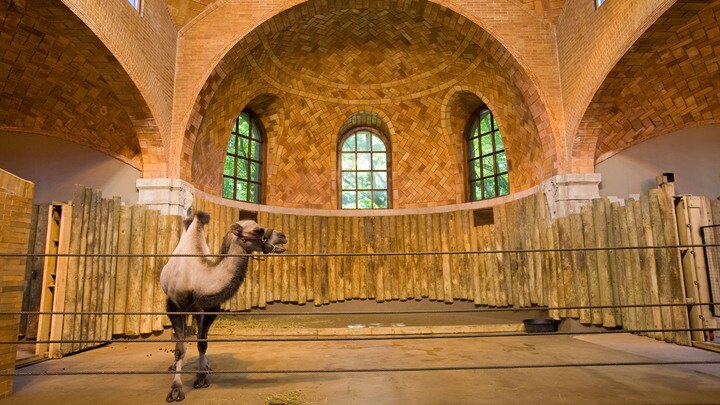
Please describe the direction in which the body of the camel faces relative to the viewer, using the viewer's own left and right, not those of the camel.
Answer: facing the viewer and to the right of the viewer

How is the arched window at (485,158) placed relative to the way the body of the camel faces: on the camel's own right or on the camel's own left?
on the camel's own left

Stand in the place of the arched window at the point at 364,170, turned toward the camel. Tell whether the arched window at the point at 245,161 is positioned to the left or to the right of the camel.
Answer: right

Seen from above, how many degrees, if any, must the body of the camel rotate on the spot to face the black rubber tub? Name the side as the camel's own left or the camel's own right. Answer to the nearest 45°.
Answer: approximately 45° to the camel's own left

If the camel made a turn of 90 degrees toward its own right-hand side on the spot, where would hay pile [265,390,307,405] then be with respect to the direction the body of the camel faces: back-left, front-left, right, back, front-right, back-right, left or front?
left

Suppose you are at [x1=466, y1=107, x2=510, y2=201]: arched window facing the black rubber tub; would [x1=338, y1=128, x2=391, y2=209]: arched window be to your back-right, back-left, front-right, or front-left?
back-right

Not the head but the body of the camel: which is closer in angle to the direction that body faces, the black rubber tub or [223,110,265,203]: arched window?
the black rubber tub

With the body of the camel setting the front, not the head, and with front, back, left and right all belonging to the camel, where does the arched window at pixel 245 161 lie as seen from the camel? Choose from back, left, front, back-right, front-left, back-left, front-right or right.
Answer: back-left

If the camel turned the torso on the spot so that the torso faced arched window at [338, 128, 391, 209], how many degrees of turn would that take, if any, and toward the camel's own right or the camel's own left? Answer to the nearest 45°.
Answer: approximately 90° to the camel's own left
